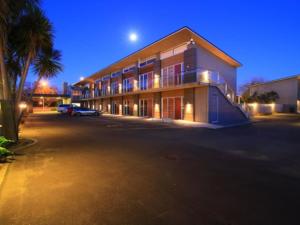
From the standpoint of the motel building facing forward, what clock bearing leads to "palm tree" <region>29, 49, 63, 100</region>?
The palm tree is roughly at 12 o'clock from the motel building.

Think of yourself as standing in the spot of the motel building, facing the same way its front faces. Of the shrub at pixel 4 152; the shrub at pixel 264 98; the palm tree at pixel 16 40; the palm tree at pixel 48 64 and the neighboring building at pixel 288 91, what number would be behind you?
2

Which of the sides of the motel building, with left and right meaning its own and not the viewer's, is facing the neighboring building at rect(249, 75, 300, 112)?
back

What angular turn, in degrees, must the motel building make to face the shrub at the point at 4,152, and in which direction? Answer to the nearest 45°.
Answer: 0° — it already faces it

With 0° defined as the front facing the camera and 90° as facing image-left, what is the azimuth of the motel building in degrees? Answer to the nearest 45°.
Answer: approximately 45°

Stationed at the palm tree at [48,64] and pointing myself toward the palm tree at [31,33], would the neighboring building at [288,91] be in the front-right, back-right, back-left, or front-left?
back-left

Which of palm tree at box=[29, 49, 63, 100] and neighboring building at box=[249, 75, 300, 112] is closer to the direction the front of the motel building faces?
the palm tree

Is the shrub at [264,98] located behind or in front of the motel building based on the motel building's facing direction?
behind

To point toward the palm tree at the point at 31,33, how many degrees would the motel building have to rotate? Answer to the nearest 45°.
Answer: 0° — it already faces it

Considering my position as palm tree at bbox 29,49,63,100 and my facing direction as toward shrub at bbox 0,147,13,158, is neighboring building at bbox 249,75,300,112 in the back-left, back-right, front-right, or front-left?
back-left

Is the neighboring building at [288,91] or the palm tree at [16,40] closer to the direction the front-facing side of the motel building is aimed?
the palm tree
